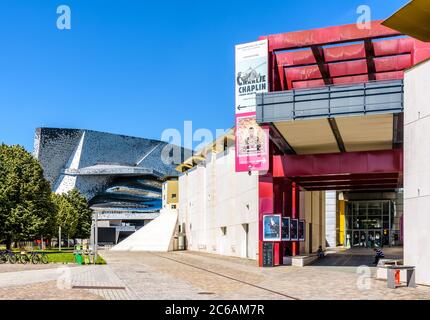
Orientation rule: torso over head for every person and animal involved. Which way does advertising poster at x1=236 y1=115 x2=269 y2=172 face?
toward the camera

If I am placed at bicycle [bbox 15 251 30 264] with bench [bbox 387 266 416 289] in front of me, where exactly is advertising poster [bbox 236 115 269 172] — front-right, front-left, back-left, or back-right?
front-left

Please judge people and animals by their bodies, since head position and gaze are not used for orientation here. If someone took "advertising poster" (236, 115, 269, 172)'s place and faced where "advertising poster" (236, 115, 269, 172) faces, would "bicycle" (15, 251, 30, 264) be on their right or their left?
on their right
